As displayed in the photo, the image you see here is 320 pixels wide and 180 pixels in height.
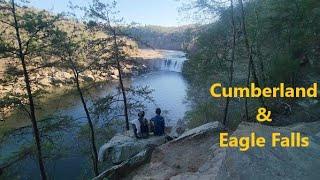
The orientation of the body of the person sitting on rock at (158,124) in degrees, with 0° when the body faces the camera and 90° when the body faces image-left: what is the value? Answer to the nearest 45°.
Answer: approximately 180°

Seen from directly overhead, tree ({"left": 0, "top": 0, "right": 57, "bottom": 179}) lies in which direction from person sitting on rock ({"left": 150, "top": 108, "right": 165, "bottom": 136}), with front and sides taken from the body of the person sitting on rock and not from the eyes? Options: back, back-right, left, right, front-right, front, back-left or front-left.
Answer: left

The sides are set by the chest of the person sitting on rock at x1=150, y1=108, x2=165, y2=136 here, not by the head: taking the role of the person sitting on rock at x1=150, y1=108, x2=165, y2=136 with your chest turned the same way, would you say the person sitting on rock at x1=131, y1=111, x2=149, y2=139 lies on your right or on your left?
on your left
